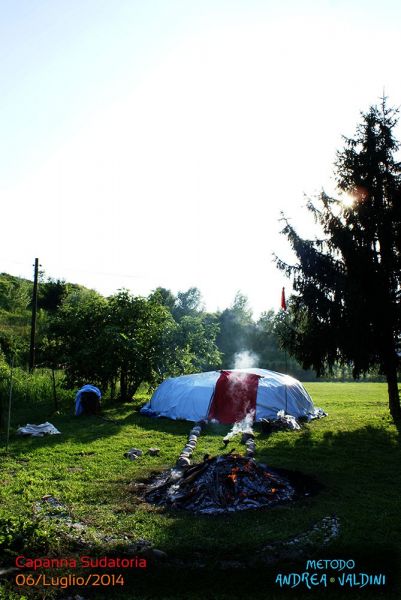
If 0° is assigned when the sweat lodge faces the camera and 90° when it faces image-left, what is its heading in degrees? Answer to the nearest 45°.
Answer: approximately 0°

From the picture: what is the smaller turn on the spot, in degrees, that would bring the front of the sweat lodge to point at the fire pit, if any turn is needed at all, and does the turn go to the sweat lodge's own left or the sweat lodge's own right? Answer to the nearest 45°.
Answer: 0° — it already faces it

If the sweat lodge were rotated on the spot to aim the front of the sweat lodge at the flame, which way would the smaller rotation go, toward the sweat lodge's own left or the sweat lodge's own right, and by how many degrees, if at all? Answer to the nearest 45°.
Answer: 0° — it already faces it

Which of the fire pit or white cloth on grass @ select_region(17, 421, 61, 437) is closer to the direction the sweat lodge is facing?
the fire pit

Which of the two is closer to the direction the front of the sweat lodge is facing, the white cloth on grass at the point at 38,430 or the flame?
the flame

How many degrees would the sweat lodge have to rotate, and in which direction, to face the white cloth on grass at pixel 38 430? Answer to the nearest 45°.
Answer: approximately 45° to its right
